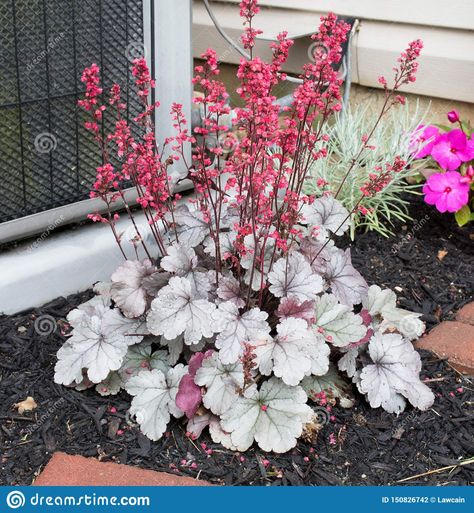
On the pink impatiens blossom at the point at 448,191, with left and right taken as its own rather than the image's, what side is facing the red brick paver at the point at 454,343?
front

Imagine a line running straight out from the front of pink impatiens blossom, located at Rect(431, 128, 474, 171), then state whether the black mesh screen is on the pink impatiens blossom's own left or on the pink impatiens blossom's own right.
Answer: on the pink impatiens blossom's own right

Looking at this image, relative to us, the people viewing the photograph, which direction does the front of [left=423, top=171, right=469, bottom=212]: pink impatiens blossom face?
facing the viewer

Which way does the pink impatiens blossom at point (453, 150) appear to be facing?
toward the camera

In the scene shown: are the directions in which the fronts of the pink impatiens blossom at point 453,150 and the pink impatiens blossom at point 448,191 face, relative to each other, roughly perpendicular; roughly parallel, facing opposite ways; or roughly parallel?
roughly parallel

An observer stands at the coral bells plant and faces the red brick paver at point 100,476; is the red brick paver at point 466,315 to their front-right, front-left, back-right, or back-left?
back-left

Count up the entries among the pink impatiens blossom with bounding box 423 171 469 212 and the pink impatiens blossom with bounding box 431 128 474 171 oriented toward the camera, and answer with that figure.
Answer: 2

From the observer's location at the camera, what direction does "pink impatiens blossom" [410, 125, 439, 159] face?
facing the viewer and to the left of the viewer

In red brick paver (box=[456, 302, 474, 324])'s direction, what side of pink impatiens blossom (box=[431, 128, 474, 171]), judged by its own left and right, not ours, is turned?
front

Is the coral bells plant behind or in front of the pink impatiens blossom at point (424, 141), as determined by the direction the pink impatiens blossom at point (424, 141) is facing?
in front

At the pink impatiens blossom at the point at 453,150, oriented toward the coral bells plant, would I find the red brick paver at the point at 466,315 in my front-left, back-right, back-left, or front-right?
front-left

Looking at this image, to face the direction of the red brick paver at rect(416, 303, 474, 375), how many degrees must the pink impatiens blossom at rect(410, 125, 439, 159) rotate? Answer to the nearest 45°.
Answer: approximately 45° to its left
